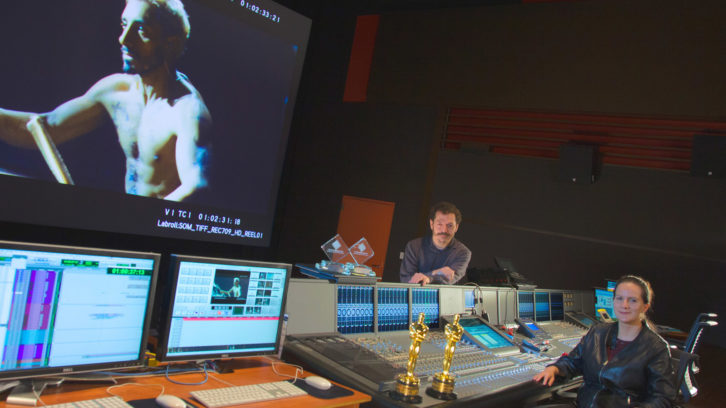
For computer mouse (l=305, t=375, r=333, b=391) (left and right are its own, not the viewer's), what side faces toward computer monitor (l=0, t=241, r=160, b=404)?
left

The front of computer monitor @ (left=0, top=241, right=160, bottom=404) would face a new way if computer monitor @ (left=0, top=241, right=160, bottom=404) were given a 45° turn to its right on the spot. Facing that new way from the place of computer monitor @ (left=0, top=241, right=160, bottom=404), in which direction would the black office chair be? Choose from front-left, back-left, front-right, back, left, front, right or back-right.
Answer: left

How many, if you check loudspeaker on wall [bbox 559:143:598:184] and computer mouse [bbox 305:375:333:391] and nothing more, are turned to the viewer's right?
0

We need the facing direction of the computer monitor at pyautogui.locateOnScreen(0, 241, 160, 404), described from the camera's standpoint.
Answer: facing the viewer and to the right of the viewer

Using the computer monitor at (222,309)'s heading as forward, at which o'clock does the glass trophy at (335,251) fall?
The glass trophy is roughly at 7 o'clock from the computer monitor.

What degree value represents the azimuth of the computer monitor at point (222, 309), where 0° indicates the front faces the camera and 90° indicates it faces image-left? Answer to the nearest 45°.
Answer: approximately 315°

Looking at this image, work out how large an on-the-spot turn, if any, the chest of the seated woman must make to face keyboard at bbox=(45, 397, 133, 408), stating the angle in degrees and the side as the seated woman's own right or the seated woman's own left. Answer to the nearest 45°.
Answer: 0° — they already face it

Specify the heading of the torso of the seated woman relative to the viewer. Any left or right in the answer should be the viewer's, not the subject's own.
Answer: facing the viewer and to the left of the viewer

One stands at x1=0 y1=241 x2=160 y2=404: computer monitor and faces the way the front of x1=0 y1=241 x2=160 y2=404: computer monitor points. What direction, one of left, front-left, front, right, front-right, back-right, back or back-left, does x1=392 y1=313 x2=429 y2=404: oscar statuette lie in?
front-left

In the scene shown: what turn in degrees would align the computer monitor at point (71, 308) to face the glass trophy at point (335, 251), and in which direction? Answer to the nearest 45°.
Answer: approximately 90° to its left
